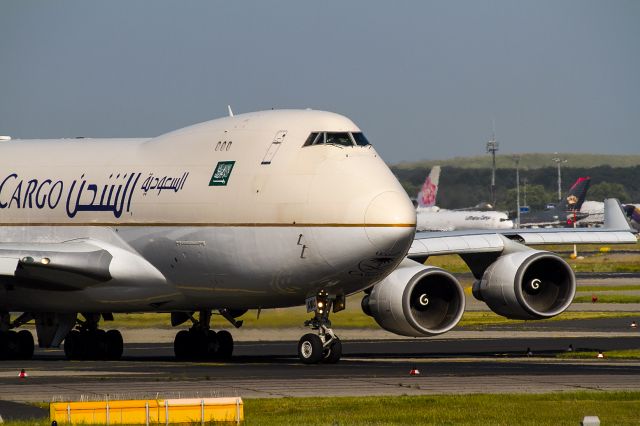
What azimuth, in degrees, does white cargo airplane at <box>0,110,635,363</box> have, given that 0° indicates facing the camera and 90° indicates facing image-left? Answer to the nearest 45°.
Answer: approximately 315°

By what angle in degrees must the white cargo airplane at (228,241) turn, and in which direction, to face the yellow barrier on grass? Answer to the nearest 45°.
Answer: approximately 45° to its right
